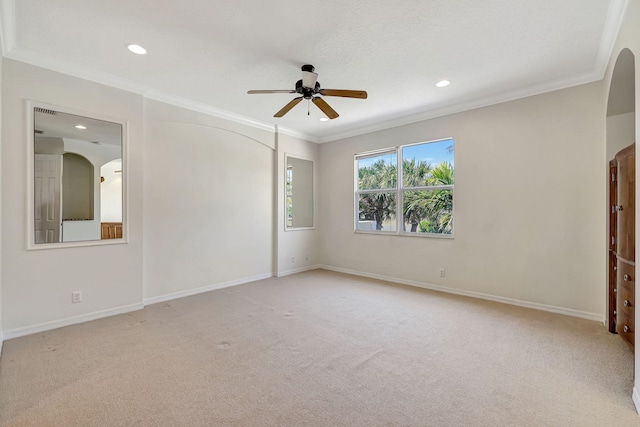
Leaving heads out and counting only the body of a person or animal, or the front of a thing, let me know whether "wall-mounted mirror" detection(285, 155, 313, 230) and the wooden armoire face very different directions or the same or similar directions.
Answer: very different directions

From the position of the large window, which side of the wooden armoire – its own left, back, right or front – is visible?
front

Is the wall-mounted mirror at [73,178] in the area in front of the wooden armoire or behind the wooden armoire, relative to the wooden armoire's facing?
in front

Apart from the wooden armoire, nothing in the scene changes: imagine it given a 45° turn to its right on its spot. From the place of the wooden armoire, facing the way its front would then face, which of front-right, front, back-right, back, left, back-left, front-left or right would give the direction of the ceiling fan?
left

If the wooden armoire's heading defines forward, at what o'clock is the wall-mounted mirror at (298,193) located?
The wall-mounted mirror is roughly at 12 o'clock from the wooden armoire.

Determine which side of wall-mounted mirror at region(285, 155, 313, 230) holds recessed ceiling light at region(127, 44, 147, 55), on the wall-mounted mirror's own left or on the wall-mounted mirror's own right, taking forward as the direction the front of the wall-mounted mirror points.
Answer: on the wall-mounted mirror's own right

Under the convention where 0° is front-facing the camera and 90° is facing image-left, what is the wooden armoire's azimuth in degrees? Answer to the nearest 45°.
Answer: approximately 90°

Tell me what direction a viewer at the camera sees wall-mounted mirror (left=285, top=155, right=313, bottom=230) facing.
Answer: facing the viewer and to the right of the viewer

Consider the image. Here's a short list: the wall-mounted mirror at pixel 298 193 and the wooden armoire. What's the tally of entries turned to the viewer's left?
1

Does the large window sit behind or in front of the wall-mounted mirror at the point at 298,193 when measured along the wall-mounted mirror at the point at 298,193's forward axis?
in front

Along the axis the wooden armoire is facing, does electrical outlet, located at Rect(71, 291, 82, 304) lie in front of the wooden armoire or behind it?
in front

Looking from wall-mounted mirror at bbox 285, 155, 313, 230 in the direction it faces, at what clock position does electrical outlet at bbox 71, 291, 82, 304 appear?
The electrical outlet is roughly at 3 o'clock from the wall-mounted mirror.

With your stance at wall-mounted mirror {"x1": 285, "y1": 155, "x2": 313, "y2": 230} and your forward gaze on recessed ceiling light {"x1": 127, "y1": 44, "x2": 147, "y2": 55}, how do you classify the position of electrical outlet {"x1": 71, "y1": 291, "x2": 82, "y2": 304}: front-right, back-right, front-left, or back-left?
front-right
